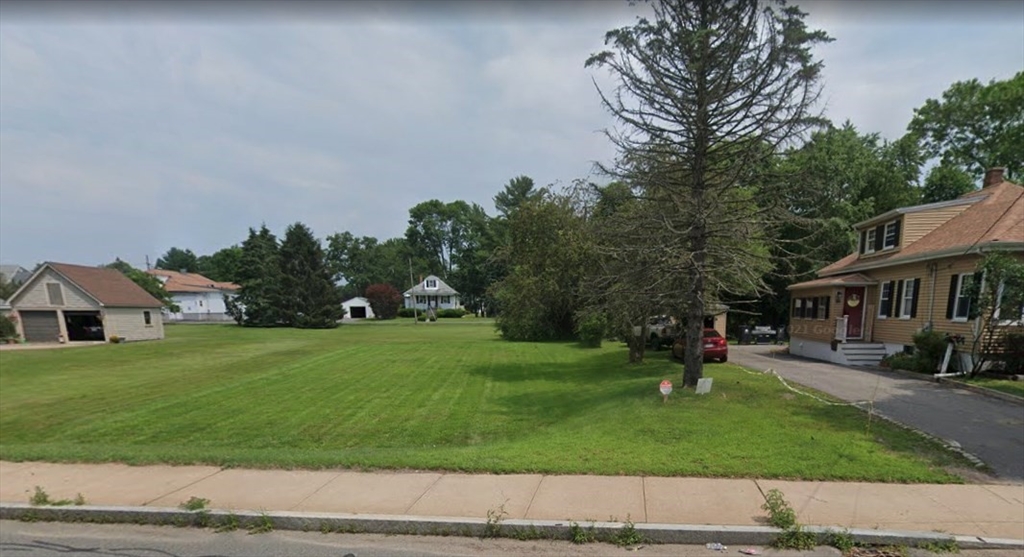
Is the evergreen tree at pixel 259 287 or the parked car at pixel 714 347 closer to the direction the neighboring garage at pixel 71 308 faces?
the parked car

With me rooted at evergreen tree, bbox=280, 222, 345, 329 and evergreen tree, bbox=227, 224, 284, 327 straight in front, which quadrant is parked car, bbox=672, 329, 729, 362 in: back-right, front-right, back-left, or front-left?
back-left

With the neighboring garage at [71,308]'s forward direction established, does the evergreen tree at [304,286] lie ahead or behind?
behind

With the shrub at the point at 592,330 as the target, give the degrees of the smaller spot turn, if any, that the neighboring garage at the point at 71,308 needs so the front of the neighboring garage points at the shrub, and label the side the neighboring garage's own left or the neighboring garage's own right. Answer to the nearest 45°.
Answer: approximately 90° to the neighboring garage's own left

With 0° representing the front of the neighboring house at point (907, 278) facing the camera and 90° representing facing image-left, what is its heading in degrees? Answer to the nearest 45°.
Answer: approximately 45°

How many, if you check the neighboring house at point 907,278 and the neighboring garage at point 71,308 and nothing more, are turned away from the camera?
0

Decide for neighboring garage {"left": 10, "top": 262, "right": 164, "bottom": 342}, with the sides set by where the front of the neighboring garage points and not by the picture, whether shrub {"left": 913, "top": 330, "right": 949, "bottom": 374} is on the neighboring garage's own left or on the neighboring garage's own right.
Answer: on the neighboring garage's own left
